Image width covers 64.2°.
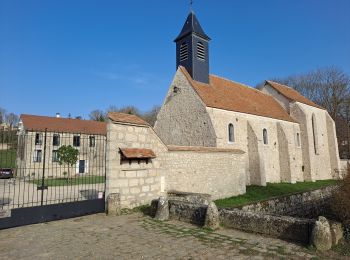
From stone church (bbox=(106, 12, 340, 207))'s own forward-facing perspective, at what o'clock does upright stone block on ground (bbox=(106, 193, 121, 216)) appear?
The upright stone block on ground is roughly at 11 o'clock from the stone church.

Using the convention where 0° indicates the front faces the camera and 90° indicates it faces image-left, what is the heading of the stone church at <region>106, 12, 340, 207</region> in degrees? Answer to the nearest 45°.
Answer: approximately 45°

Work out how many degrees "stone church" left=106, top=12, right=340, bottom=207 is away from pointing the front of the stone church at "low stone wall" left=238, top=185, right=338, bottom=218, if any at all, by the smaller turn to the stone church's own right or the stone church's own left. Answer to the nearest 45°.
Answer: approximately 90° to the stone church's own left

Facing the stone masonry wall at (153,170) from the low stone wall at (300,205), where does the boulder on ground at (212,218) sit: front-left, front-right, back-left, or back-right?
front-left

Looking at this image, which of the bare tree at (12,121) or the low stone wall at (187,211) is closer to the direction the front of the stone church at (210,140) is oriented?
the bare tree
